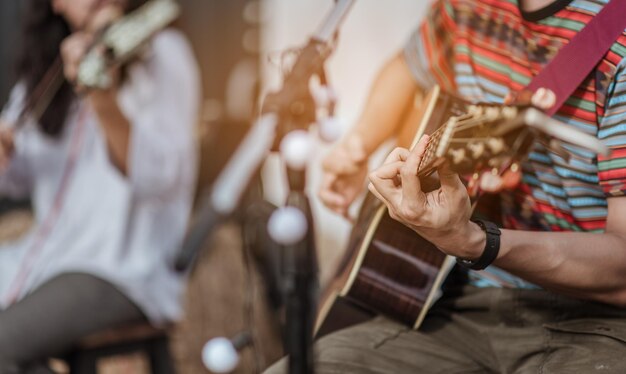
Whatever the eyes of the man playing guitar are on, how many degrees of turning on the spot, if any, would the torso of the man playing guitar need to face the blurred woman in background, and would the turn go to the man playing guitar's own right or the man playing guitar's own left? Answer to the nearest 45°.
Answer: approximately 90° to the man playing guitar's own right

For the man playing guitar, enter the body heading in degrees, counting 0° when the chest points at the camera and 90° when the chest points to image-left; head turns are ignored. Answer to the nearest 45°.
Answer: approximately 45°
